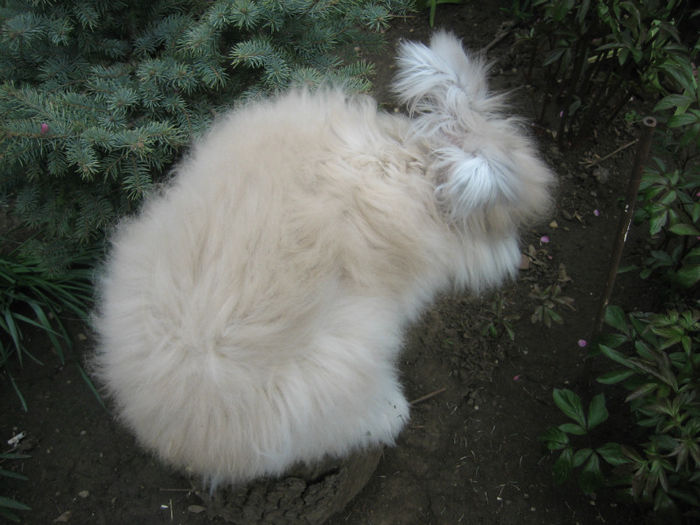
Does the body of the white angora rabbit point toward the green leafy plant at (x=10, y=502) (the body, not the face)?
no

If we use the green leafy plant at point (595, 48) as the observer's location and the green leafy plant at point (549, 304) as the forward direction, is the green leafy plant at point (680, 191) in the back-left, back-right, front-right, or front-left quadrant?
front-left

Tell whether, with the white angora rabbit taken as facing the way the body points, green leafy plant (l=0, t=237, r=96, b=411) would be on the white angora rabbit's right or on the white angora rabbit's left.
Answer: on the white angora rabbit's left

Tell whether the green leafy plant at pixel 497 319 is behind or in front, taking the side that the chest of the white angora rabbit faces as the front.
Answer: in front

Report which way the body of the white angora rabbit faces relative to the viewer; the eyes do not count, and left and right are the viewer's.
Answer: facing away from the viewer and to the right of the viewer

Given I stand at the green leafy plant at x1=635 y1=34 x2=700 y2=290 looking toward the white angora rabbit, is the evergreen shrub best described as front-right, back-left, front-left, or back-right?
front-right

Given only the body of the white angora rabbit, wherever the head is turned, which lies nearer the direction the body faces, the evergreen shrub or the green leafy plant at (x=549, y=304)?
the green leafy plant

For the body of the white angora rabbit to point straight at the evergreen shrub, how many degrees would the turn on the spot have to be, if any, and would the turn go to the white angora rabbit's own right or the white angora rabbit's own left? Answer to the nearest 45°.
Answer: approximately 90° to the white angora rabbit's own left

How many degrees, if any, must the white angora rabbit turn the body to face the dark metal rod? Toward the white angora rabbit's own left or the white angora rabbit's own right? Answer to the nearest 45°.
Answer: approximately 45° to the white angora rabbit's own right

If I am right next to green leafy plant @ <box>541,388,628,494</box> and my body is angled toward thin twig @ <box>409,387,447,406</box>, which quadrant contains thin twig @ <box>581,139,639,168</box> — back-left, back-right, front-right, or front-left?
front-right

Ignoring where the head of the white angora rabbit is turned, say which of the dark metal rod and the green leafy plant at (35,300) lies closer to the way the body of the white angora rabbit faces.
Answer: the dark metal rod

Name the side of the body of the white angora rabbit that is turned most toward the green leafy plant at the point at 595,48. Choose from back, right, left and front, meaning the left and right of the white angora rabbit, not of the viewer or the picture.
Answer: front

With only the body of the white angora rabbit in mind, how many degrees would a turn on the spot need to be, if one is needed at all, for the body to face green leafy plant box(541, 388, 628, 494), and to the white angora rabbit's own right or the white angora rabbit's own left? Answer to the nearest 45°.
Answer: approximately 45° to the white angora rabbit's own right

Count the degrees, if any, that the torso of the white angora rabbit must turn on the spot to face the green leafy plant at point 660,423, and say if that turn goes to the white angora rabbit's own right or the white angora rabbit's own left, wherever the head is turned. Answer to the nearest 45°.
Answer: approximately 45° to the white angora rabbit's own right
